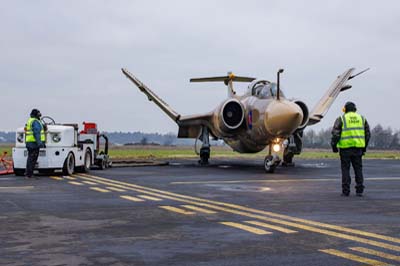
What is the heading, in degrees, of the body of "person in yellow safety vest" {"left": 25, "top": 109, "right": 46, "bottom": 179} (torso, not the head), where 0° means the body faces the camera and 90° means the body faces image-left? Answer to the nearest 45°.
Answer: approximately 270°

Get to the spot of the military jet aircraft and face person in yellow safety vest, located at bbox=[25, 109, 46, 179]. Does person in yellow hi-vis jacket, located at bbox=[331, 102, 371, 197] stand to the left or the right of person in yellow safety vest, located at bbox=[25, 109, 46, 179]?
left

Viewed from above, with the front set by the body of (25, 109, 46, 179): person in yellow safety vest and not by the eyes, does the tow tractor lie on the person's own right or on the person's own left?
on the person's own left

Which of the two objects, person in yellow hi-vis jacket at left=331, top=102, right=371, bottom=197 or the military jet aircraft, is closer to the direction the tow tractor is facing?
the person in yellow hi-vis jacket

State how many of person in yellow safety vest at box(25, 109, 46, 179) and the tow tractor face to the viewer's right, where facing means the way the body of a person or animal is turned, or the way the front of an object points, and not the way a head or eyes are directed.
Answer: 1
